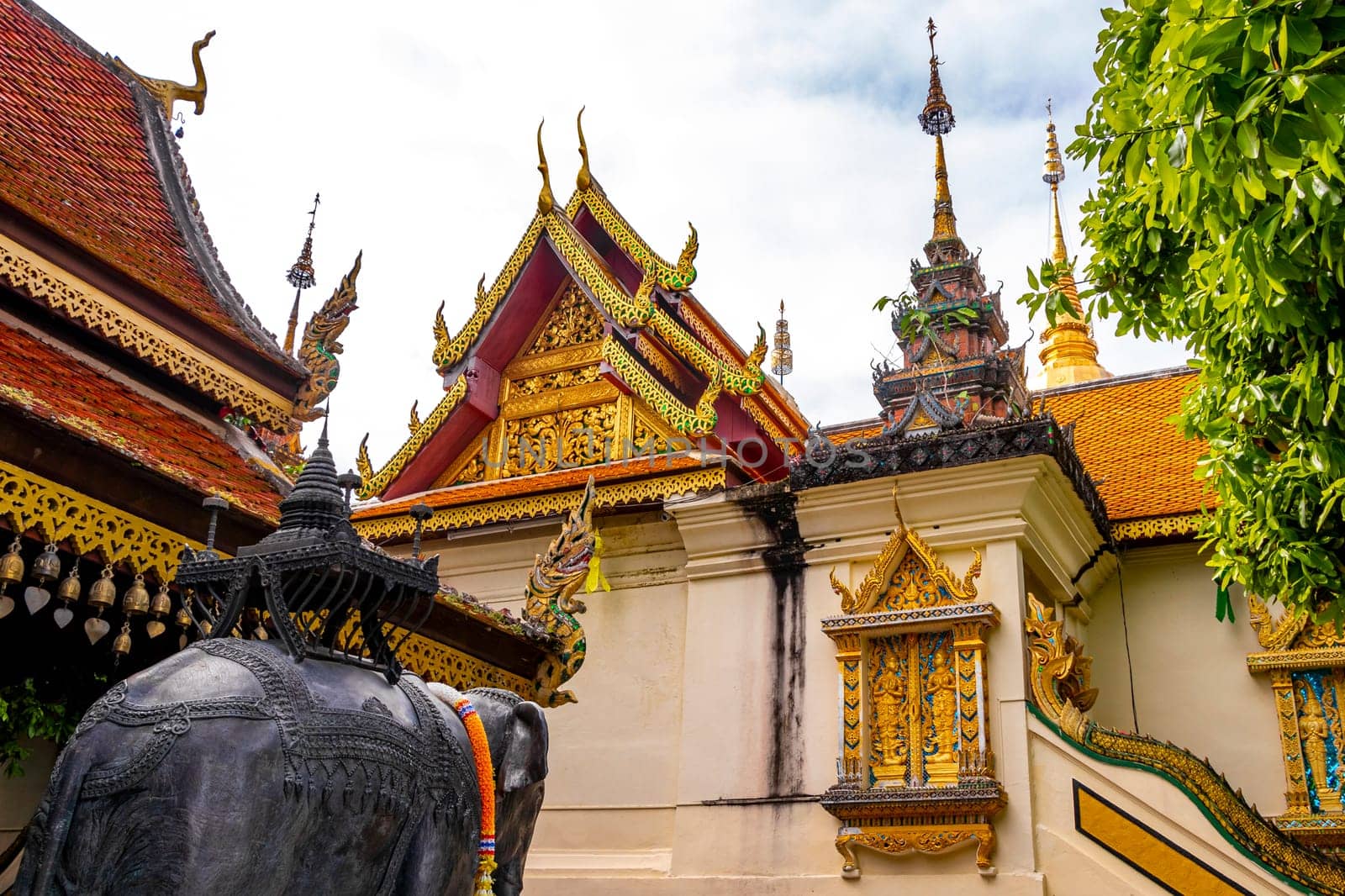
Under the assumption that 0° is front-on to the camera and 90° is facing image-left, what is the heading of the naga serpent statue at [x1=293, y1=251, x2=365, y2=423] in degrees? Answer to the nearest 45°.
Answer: approximately 270°

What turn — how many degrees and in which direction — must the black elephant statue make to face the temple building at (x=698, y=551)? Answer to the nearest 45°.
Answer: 0° — it already faces it

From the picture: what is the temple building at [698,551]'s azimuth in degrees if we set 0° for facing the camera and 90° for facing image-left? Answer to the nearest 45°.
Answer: approximately 45°

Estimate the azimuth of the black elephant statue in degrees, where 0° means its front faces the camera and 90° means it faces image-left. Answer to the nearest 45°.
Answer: approximately 225°
